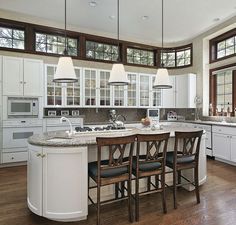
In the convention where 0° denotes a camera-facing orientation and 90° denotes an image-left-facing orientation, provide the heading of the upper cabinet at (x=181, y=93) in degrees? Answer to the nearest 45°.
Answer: approximately 45°

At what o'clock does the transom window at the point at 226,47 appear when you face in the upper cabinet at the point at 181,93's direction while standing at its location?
The transom window is roughly at 8 o'clock from the upper cabinet.

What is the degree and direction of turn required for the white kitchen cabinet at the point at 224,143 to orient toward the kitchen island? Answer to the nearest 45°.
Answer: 0° — it already faces it

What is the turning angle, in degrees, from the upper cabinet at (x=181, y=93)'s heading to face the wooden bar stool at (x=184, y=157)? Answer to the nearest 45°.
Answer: approximately 45° to its left

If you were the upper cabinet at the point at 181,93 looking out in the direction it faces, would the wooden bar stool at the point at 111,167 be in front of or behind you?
in front

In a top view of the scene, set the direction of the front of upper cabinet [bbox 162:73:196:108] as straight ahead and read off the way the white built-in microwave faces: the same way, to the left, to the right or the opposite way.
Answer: to the left

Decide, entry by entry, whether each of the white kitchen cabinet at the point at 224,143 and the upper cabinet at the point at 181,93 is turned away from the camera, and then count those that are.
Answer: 0

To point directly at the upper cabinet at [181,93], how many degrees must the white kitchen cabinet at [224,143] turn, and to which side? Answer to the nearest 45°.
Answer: approximately 90° to its right

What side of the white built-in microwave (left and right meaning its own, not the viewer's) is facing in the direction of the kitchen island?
front

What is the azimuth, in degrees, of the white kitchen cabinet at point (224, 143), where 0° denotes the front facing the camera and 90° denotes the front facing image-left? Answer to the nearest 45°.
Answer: approximately 45°

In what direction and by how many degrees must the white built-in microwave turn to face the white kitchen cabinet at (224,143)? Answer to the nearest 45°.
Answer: approximately 45° to its left
